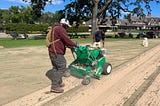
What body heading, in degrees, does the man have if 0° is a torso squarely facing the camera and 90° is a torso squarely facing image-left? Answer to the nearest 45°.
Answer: approximately 270°

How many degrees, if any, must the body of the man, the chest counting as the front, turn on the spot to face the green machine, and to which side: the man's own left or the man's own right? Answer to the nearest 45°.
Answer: approximately 45° to the man's own left
